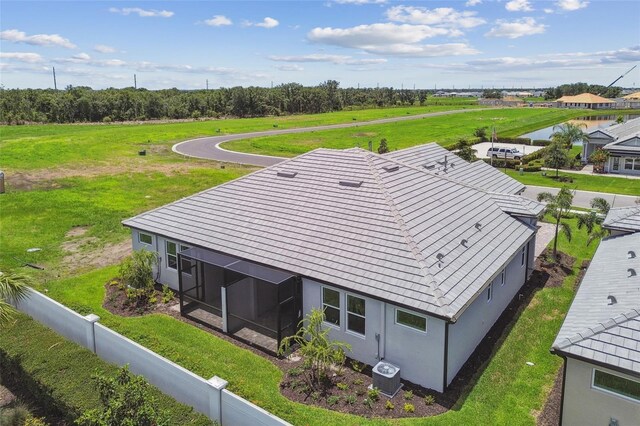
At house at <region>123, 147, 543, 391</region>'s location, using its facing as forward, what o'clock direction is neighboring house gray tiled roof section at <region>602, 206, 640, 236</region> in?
The neighboring house gray tiled roof section is roughly at 1 o'clock from the house.

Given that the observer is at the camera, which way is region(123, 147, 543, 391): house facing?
facing away from the viewer and to the right of the viewer

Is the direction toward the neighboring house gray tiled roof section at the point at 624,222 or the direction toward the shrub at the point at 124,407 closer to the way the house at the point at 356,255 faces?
the neighboring house gray tiled roof section

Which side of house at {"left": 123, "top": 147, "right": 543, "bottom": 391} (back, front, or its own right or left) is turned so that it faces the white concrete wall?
back

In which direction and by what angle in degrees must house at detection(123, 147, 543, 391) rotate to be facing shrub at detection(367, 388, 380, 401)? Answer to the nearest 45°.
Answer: approximately 135° to its right

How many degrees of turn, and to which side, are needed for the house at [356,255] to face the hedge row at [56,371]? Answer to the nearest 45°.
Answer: approximately 180°

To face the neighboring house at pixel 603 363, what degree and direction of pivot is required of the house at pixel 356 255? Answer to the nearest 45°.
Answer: approximately 90° to its right

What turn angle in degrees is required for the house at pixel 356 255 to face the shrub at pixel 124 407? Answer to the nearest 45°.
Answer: approximately 180°
